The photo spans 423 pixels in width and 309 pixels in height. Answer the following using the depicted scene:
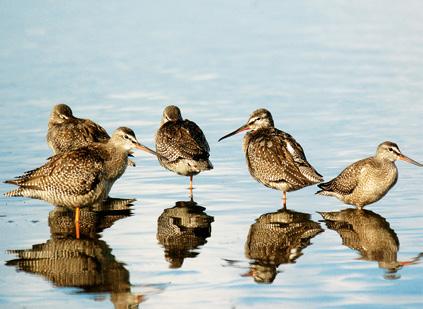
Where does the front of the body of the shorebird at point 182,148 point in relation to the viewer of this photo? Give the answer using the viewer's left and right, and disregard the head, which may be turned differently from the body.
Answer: facing away from the viewer and to the left of the viewer

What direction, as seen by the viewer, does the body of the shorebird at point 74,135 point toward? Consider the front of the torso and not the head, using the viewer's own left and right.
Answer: facing to the left of the viewer

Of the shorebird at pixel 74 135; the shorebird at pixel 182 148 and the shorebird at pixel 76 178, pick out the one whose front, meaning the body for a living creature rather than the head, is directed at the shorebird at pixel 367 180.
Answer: the shorebird at pixel 76 178

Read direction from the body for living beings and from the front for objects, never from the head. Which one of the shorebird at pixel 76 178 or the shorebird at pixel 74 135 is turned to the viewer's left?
the shorebird at pixel 74 135

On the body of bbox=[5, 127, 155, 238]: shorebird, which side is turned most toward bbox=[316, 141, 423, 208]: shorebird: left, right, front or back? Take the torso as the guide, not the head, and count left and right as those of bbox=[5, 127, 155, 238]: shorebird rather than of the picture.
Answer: front

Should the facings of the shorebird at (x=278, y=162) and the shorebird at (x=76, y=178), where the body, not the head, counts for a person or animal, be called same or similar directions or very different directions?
very different directions

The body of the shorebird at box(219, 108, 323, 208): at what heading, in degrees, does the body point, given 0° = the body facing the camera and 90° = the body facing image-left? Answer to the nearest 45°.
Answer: approximately 90°

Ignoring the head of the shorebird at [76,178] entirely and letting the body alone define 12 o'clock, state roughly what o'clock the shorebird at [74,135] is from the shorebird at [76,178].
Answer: the shorebird at [74,135] is roughly at 9 o'clock from the shorebird at [76,178].

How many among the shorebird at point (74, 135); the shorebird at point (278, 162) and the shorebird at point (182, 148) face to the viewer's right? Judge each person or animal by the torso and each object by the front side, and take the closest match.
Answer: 0

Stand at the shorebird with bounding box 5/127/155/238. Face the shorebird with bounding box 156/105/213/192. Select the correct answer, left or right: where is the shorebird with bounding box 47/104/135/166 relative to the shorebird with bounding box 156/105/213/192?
left

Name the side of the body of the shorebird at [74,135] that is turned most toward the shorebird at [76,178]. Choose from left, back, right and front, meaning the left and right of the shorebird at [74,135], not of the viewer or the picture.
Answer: left

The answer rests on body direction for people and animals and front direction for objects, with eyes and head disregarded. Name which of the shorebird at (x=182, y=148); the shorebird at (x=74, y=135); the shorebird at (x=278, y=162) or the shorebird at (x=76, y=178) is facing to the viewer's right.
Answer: the shorebird at (x=76, y=178)

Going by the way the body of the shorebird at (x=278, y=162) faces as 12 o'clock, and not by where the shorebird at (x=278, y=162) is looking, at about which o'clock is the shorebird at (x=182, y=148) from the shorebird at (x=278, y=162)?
the shorebird at (x=182, y=148) is roughly at 1 o'clock from the shorebird at (x=278, y=162).

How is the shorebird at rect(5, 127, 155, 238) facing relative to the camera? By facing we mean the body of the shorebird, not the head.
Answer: to the viewer's right

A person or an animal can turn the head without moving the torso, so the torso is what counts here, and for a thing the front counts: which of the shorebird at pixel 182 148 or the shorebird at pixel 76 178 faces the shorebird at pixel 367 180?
the shorebird at pixel 76 178

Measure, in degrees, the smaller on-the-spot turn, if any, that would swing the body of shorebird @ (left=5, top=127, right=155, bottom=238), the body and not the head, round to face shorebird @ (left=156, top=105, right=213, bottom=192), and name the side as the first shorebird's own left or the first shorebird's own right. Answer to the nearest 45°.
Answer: approximately 45° to the first shorebird's own left
